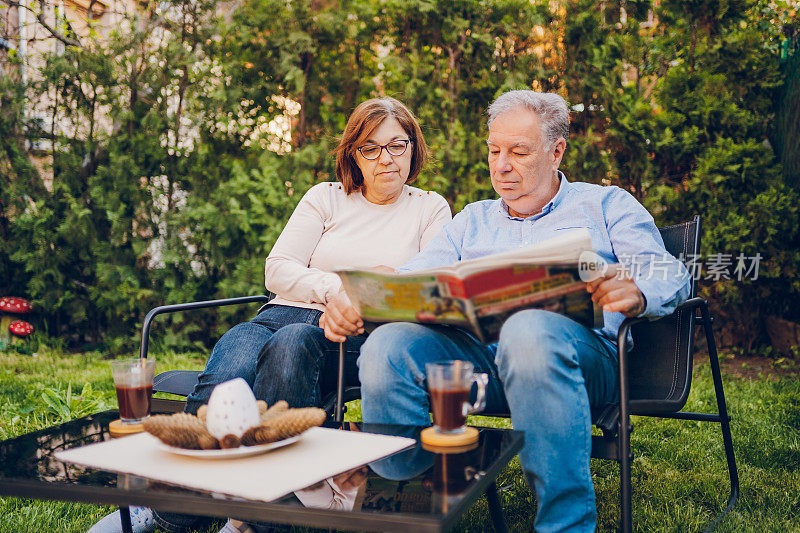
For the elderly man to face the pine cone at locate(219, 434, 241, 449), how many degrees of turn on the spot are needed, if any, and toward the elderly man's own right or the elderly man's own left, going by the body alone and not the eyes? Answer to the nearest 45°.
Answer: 0° — they already face it

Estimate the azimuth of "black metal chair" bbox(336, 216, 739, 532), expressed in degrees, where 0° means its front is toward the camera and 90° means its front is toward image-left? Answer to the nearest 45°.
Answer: approximately 45°

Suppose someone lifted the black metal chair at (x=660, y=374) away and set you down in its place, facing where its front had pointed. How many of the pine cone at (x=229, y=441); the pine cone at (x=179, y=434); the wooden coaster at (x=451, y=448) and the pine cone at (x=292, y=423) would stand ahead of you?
4

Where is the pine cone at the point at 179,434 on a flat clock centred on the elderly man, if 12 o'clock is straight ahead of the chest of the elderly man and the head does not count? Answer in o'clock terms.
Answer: The pine cone is roughly at 12 o'clock from the elderly man.

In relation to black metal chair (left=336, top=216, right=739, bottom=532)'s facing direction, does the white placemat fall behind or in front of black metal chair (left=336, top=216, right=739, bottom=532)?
in front

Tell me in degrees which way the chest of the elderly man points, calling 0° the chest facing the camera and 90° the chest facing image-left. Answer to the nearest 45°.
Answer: approximately 45°

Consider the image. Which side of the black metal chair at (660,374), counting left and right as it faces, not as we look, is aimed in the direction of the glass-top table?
front

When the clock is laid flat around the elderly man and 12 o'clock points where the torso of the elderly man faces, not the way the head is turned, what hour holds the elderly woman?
The elderly woman is roughly at 3 o'clock from the elderly man.
